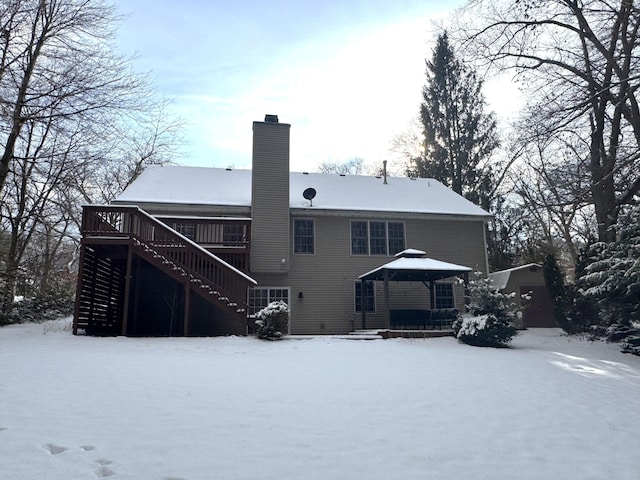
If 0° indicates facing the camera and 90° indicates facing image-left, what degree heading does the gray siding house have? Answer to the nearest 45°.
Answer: approximately 180°

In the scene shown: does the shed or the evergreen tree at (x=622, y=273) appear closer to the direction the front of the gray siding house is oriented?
the shed

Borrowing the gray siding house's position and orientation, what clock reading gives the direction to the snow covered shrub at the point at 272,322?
The snow covered shrub is roughly at 6 o'clock from the gray siding house.

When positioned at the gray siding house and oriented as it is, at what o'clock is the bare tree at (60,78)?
The bare tree is roughly at 8 o'clock from the gray siding house.

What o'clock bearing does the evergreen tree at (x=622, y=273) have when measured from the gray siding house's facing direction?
The evergreen tree is roughly at 4 o'clock from the gray siding house.

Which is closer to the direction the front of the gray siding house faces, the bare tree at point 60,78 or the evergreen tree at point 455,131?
the evergreen tree

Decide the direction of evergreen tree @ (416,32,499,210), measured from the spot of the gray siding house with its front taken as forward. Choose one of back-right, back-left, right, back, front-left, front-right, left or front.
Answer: front-right

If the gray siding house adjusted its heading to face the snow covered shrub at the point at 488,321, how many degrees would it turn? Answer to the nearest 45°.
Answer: approximately 135° to its right

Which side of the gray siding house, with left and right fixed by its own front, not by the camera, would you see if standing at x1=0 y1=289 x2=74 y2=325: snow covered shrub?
left

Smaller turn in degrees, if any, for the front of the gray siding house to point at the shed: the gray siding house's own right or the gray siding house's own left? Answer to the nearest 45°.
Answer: approximately 90° to the gray siding house's own right

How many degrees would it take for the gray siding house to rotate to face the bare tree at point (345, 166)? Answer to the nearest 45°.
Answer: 0° — it already faces it
